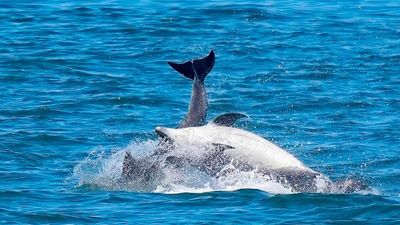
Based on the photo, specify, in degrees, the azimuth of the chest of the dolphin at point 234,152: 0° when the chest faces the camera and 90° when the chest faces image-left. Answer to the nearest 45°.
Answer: approximately 90°
